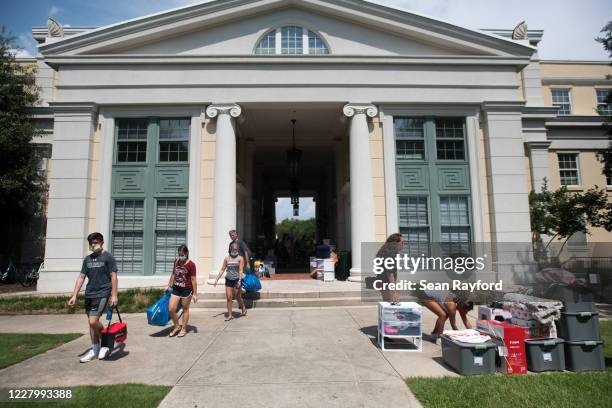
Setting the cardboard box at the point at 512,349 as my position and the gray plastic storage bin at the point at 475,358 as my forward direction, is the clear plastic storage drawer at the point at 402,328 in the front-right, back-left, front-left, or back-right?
front-right

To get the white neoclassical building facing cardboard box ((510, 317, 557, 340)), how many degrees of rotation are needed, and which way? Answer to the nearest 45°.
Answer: approximately 45° to its left

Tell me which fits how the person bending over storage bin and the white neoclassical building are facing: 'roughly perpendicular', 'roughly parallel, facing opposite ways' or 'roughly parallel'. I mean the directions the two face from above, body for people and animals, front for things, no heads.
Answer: roughly perpendicular

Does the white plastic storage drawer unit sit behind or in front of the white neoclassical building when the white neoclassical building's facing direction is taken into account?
in front

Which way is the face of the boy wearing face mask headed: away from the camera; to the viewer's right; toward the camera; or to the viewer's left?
toward the camera

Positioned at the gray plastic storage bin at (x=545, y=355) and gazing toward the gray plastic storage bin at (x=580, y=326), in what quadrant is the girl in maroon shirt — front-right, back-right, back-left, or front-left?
back-left

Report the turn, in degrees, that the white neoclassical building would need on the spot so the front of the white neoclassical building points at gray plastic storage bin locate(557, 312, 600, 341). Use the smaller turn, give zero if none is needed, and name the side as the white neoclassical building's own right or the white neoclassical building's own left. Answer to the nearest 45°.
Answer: approximately 45° to the white neoclassical building's own left

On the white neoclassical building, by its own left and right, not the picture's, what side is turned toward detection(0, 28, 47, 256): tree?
right

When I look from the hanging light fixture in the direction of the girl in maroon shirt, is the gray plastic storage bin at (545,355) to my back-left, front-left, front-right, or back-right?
front-left

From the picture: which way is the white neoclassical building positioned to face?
toward the camera

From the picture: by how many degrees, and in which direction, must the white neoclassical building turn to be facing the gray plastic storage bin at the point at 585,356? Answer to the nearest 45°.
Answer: approximately 45° to its left
